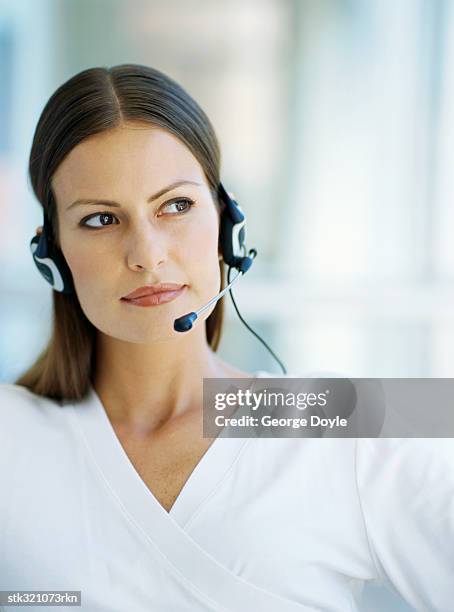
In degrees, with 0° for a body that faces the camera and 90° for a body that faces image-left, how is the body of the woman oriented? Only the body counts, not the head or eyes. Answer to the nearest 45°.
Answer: approximately 0°
